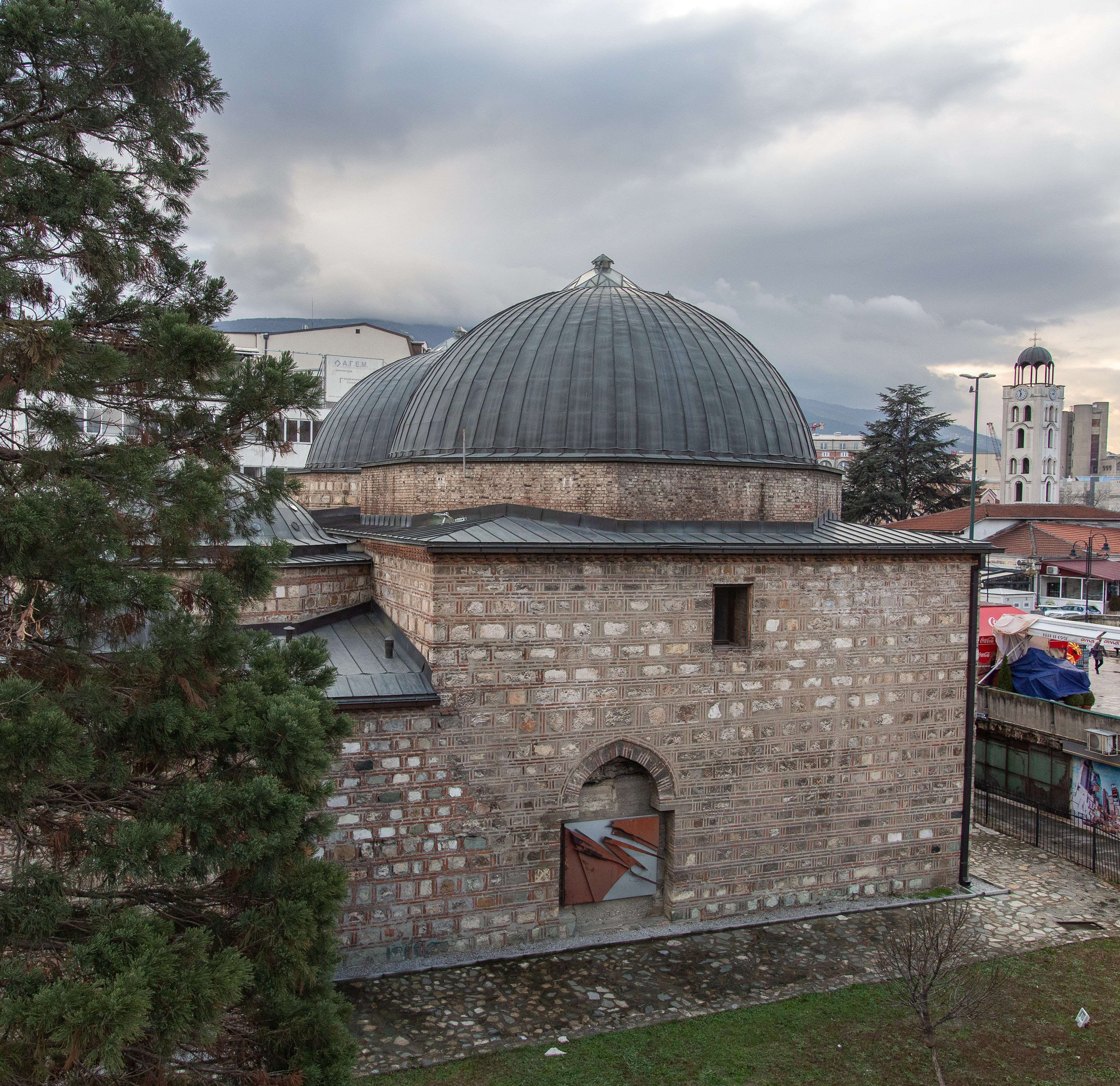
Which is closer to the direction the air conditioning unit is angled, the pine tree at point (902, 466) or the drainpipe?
the drainpipe

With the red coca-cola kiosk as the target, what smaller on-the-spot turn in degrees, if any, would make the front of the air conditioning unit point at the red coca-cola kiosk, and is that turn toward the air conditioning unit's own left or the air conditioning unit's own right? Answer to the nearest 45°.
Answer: approximately 135° to the air conditioning unit's own right

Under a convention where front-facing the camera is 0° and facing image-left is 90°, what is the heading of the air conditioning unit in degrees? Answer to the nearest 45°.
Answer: approximately 45°

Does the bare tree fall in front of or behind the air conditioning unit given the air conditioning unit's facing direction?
in front

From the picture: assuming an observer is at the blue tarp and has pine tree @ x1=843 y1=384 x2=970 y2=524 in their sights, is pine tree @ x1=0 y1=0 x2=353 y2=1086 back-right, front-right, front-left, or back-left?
back-left

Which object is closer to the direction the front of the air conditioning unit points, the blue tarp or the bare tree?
the bare tree

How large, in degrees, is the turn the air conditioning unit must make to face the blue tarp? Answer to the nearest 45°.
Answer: approximately 135° to its right

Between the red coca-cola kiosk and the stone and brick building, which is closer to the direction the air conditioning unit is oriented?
the stone and brick building

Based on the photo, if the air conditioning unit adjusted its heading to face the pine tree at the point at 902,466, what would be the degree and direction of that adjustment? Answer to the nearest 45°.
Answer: approximately 135° to its right

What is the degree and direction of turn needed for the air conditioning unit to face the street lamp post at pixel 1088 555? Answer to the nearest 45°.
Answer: approximately 135° to its right

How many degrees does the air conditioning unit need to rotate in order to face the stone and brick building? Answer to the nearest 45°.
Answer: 0° — it already faces it
